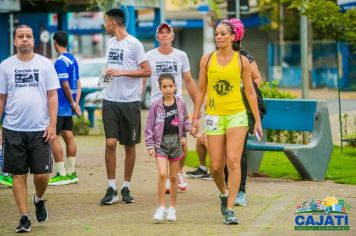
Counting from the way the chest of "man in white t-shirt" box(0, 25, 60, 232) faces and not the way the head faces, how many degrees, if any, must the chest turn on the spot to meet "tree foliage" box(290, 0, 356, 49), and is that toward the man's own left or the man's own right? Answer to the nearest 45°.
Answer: approximately 135° to the man's own left

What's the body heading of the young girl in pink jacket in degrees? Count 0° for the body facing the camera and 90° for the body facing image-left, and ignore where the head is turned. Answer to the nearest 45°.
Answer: approximately 0°

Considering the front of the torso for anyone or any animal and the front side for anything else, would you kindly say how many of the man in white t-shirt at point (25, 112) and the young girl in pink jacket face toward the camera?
2

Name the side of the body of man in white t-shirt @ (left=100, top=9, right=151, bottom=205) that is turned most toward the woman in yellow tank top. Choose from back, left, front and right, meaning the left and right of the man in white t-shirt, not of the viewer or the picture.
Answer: left

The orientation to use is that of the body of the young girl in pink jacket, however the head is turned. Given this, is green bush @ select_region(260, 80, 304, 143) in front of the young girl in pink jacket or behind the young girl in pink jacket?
behind

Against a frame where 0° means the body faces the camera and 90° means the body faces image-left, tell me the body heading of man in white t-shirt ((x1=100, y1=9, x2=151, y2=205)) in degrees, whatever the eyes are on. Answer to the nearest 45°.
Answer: approximately 45°

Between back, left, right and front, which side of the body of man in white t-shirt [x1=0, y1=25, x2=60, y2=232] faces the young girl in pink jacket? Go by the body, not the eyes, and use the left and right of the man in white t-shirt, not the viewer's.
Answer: left
